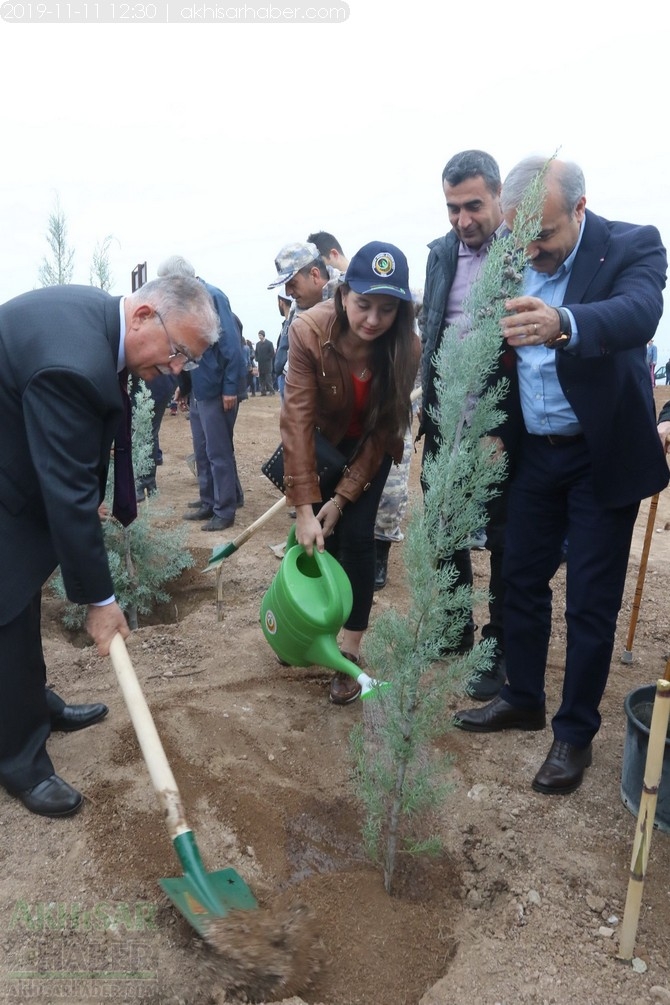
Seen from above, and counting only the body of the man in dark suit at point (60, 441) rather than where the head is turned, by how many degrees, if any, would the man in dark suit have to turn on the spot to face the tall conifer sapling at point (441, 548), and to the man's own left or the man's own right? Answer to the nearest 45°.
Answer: approximately 45° to the man's own right

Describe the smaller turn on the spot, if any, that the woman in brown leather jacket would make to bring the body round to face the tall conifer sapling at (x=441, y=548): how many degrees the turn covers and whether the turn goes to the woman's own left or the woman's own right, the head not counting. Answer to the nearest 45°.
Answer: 0° — they already face it

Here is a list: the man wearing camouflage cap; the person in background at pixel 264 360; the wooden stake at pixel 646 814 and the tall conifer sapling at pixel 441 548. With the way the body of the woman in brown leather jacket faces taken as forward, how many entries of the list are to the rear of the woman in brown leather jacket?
2

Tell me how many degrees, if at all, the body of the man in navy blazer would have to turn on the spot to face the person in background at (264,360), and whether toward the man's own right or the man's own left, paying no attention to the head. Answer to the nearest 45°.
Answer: approximately 90° to the man's own right

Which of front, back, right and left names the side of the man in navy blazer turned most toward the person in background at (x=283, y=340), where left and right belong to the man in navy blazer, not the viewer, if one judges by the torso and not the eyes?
right

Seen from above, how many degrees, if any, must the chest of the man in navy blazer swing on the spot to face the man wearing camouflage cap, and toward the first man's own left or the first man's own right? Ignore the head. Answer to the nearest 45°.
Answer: approximately 90° to the first man's own right

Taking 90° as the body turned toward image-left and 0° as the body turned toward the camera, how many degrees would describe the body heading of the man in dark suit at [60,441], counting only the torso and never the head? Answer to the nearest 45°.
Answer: approximately 270°

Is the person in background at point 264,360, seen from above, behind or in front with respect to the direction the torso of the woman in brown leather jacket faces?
behind

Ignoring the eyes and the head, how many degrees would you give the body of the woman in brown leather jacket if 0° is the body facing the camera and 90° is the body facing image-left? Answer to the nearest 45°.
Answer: approximately 0°

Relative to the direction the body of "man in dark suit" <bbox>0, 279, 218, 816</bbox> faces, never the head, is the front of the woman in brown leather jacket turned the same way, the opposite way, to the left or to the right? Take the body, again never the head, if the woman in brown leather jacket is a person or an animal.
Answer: to the right
